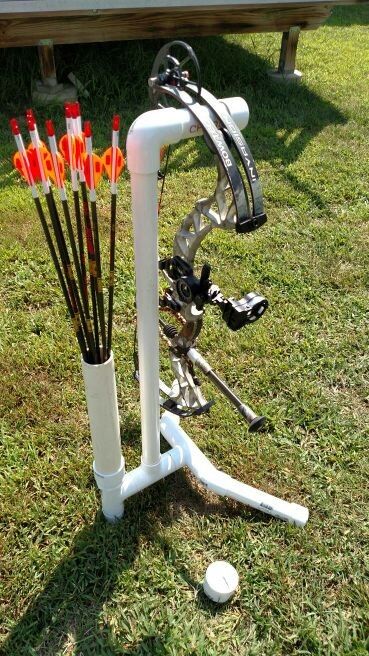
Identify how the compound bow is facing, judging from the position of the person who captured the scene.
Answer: facing the viewer and to the right of the viewer

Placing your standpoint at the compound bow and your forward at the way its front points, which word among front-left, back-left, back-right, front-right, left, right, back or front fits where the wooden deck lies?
back-left
